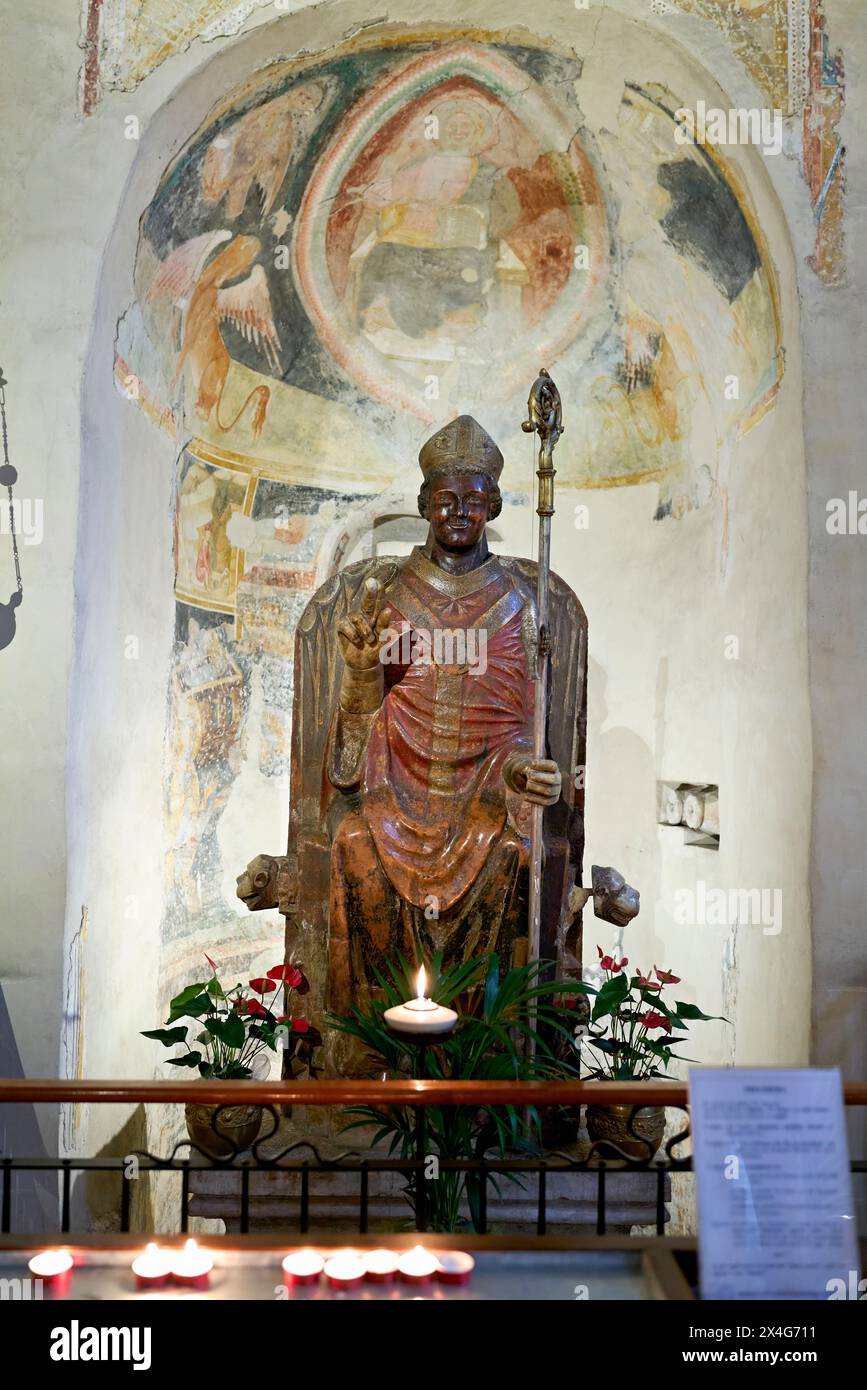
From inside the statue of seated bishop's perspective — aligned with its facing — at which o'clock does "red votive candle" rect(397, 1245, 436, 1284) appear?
The red votive candle is roughly at 12 o'clock from the statue of seated bishop.

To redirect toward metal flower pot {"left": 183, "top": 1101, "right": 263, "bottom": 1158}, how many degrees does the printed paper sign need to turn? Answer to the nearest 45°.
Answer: approximately 135° to its right

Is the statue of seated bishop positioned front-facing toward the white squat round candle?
yes

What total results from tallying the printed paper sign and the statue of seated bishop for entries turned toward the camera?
2

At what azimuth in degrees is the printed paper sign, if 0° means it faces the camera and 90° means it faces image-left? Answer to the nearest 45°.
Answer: approximately 0°

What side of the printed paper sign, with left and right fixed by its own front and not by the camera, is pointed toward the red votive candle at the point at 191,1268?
right

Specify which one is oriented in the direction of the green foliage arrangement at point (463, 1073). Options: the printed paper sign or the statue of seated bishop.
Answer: the statue of seated bishop

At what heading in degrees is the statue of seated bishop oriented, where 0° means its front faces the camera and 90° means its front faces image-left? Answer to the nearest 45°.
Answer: approximately 0°
